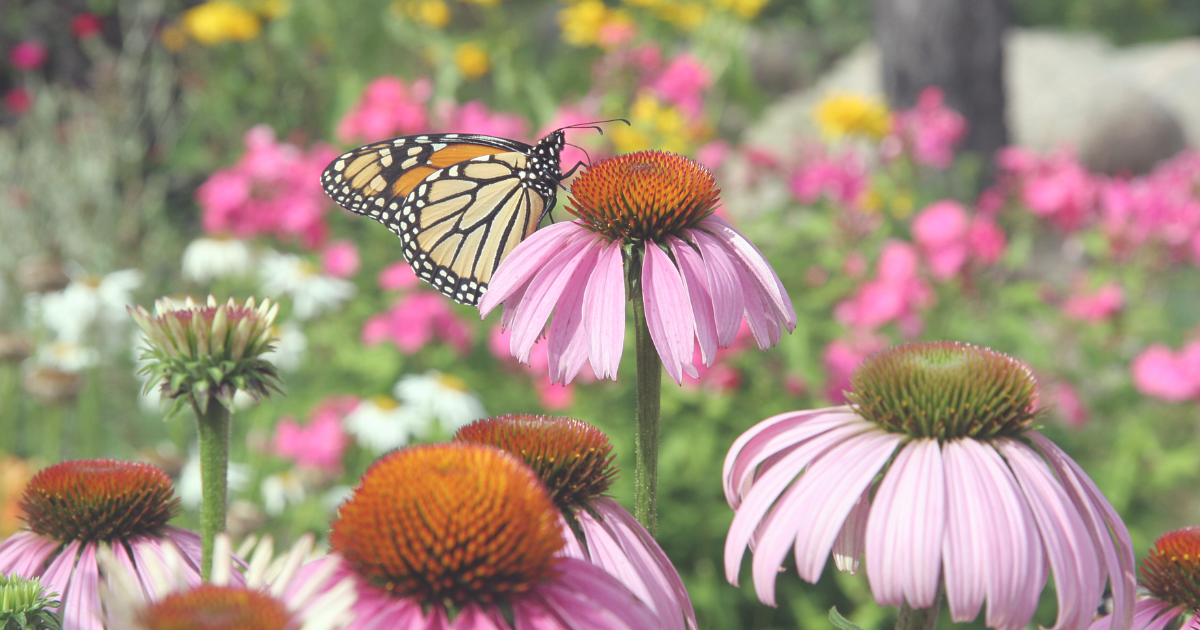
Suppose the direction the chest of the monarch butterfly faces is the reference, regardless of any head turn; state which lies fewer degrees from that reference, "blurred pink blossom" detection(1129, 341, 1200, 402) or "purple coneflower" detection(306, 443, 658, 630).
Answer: the blurred pink blossom

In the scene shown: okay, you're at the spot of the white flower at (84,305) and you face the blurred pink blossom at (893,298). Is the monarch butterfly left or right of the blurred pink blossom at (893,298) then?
right

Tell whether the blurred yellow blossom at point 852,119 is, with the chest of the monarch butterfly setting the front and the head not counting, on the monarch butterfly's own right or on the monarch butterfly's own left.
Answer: on the monarch butterfly's own left

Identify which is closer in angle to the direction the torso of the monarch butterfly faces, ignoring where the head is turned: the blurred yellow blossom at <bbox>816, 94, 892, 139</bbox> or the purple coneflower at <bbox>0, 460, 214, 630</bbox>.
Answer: the blurred yellow blossom

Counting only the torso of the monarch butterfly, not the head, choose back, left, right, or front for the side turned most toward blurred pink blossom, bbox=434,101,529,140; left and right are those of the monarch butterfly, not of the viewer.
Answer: left

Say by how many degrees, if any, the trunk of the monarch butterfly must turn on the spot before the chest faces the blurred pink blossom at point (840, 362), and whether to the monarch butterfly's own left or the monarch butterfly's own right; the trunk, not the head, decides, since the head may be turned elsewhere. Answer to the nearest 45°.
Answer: approximately 45° to the monarch butterfly's own left

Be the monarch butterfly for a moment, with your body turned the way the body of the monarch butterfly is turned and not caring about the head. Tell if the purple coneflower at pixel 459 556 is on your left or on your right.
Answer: on your right

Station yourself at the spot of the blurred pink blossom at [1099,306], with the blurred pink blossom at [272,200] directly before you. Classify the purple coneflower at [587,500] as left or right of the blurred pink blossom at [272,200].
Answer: left

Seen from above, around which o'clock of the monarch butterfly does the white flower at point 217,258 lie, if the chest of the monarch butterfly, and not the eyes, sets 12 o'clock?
The white flower is roughly at 8 o'clock from the monarch butterfly.

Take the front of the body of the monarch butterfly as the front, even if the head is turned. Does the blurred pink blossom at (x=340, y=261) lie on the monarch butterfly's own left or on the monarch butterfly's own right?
on the monarch butterfly's own left

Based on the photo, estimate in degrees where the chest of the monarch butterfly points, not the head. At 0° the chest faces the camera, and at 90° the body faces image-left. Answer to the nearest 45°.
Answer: approximately 270°
